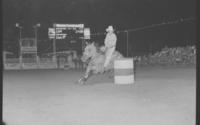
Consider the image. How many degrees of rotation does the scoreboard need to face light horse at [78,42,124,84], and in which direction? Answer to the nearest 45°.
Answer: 0° — it already faces it

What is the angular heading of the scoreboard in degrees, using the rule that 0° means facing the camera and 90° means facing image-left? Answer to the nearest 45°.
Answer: approximately 0°

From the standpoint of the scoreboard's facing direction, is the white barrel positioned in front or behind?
in front
